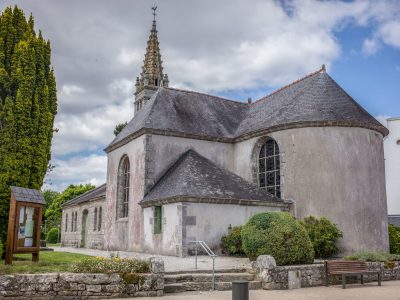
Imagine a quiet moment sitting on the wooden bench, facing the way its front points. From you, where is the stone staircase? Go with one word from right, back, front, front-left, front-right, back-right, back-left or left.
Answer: right

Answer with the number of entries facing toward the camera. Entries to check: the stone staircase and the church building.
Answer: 1

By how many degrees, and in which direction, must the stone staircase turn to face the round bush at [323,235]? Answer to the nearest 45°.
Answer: approximately 135° to its left

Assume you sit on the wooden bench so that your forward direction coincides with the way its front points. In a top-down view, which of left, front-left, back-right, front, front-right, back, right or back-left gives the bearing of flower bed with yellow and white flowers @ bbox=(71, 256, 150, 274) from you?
right

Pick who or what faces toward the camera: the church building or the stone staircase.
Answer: the stone staircase

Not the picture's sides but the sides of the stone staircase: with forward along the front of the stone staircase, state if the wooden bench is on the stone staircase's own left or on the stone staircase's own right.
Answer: on the stone staircase's own left

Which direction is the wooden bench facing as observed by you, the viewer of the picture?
facing the viewer and to the right of the viewer

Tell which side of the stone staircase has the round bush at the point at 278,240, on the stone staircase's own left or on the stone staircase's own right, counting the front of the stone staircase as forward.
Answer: on the stone staircase's own left

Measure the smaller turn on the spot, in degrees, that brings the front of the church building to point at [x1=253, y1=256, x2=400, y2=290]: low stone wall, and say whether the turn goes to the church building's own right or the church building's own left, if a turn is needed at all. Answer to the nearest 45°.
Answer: approximately 135° to the church building's own left

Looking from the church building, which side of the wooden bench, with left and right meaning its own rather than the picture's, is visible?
back

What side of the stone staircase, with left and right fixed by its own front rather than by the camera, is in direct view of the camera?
front

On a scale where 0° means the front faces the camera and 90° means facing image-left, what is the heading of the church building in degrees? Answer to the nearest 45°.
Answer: approximately 135°

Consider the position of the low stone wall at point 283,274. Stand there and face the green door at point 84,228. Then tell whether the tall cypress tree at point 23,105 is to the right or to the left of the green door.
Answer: left

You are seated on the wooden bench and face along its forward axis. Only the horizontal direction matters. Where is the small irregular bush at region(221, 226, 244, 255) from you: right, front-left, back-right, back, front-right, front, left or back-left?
back
